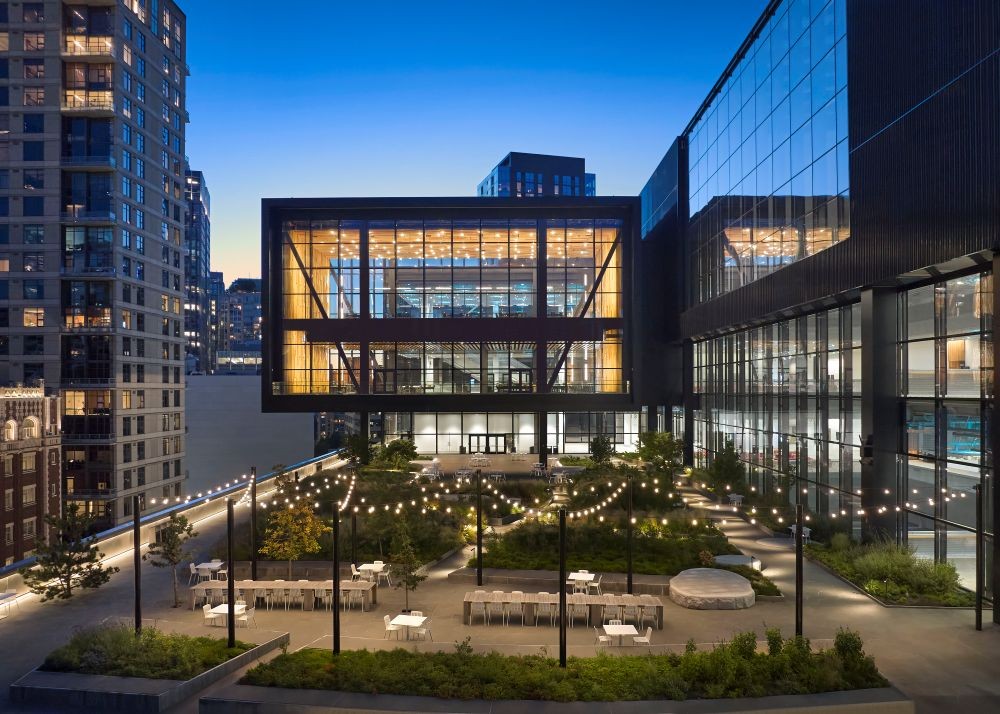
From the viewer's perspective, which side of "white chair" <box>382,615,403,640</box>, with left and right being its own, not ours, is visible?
right

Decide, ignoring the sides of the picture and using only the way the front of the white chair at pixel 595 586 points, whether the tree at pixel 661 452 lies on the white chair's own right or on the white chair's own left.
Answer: on the white chair's own right

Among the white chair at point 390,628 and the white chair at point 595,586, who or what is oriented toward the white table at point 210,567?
the white chair at point 595,586

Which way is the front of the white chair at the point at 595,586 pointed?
to the viewer's left

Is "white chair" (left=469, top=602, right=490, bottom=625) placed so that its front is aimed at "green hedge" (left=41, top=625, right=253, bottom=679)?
no

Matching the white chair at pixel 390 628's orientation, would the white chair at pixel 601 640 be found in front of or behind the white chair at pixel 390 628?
in front

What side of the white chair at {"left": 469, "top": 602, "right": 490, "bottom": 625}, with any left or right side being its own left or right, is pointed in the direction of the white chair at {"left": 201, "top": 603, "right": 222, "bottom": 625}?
left

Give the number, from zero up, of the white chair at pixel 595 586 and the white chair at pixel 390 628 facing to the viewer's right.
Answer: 1

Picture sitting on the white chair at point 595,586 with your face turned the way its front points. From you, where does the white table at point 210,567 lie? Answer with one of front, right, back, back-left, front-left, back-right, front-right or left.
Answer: front

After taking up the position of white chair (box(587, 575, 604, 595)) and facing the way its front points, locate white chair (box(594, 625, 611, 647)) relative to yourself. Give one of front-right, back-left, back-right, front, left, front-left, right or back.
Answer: left

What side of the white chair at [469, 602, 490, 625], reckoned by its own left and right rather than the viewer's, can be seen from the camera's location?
back

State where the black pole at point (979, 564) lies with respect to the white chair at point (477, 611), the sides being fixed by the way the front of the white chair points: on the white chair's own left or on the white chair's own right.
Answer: on the white chair's own right

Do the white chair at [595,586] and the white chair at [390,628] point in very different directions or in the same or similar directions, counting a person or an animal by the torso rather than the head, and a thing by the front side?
very different directions

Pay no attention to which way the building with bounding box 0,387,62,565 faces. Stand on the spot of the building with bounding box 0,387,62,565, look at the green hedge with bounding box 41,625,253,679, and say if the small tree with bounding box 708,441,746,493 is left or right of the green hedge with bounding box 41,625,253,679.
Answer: left

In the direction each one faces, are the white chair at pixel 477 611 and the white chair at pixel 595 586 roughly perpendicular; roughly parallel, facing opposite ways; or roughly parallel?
roughly perpendicular

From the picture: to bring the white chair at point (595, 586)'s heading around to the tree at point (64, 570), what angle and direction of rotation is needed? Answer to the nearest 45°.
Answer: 0° — it already faces it

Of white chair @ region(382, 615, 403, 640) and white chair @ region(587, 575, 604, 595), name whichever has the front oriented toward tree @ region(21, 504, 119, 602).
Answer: white chair @ region(587, 575, 604, 595)

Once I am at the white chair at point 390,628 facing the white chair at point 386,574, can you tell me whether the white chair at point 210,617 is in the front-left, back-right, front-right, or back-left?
front-left

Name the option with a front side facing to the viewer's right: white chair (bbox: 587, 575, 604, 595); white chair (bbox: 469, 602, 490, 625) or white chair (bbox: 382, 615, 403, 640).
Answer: white chair (bbox: 382, 615, 403, 640)

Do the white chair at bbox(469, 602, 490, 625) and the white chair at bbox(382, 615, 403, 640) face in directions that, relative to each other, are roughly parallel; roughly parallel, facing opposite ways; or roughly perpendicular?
roughly perpendicular

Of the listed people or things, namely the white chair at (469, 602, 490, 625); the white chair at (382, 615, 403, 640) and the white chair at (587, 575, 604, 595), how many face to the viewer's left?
1
